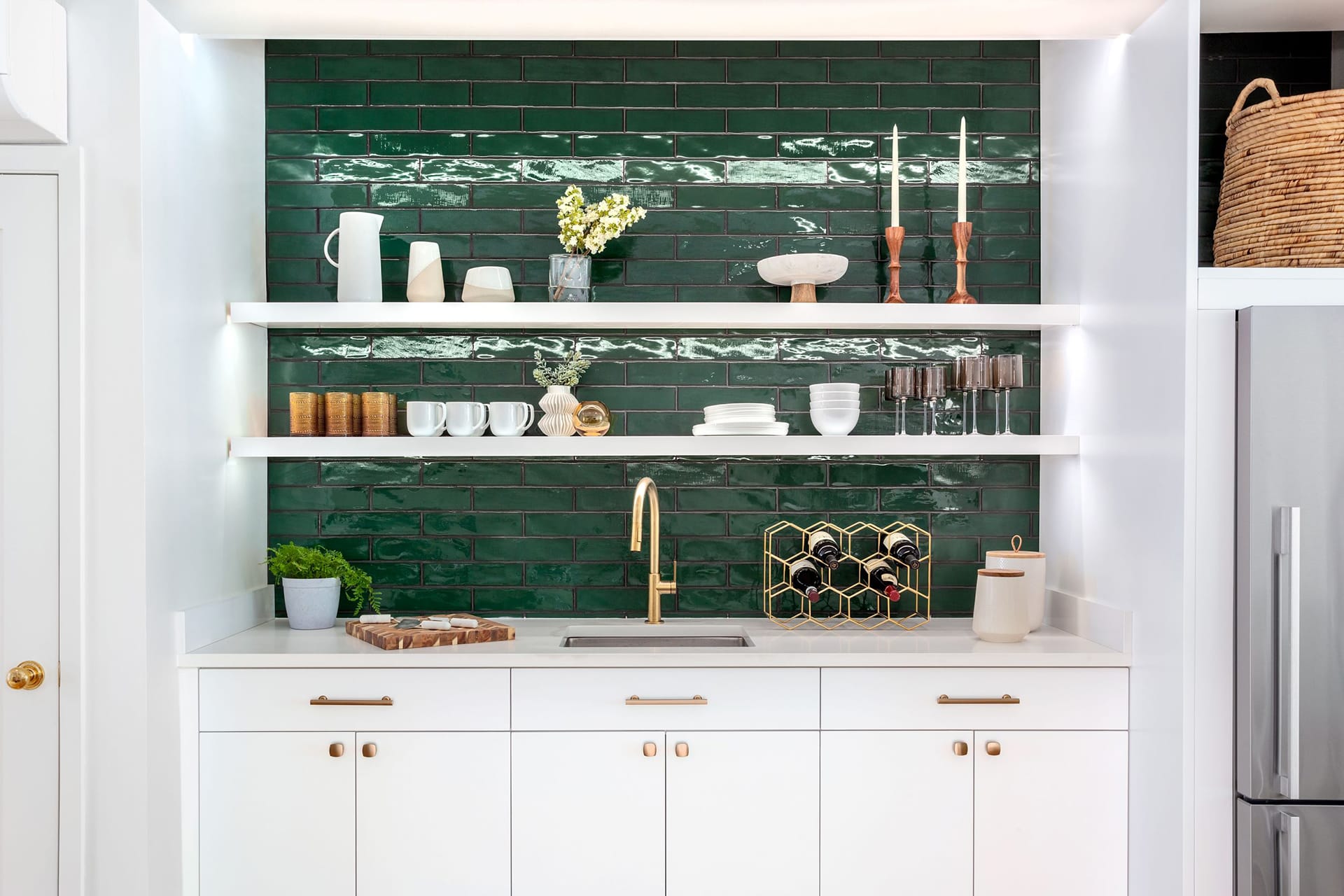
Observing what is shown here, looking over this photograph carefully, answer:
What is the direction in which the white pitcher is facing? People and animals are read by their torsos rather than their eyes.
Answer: to the viewer's right

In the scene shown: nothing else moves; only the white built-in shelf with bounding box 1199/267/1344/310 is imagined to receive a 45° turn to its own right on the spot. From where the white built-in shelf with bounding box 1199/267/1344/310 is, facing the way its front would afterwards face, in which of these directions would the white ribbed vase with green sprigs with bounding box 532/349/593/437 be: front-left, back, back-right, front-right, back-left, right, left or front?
front-right

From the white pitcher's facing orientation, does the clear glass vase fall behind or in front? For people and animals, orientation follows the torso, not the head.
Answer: in front

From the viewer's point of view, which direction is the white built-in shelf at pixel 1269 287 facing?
toward the camera

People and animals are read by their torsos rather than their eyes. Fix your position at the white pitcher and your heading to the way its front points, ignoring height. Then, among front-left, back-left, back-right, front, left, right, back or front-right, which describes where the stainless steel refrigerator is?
front-right

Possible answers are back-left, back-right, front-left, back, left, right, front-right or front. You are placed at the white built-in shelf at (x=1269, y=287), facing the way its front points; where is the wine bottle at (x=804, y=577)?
right

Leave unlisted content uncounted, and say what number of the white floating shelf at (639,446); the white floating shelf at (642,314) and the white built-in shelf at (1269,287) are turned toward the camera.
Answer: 3

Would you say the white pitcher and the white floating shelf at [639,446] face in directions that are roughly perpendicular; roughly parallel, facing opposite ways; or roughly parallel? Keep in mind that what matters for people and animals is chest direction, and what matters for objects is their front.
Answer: roughly perpendicular

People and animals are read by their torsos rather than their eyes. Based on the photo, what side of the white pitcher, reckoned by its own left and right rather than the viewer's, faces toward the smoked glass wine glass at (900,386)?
front

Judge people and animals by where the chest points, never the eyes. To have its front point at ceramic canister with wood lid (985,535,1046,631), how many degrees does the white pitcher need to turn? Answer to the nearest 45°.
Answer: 0° — it already faces it

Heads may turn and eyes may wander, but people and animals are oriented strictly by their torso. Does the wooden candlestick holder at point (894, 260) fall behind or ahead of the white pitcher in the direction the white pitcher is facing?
ahead

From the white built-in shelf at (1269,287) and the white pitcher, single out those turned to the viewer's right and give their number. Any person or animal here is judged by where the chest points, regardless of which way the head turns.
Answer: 1
